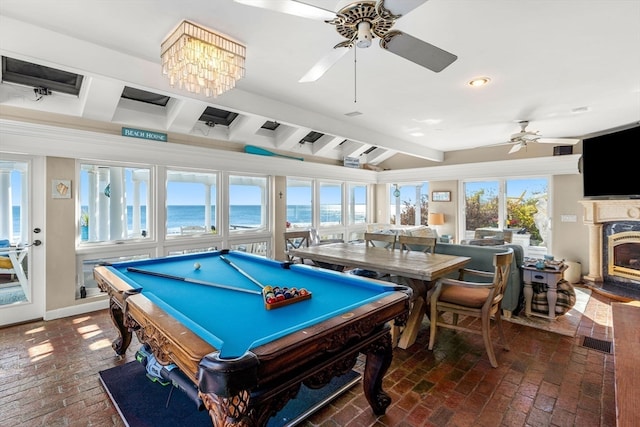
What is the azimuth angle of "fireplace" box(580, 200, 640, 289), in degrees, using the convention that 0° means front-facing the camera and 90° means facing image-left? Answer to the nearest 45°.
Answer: approximately 45°

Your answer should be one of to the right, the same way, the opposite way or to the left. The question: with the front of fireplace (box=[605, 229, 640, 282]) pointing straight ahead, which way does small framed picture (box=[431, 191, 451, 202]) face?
to the left

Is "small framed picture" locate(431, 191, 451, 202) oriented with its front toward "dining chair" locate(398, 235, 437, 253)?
yes

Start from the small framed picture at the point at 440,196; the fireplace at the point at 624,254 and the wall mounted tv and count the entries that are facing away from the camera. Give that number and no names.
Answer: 0

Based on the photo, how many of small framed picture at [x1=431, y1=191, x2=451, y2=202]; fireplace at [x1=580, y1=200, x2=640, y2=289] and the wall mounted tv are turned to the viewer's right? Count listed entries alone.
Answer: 0

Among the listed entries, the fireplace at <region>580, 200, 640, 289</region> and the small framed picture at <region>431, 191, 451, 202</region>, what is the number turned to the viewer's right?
0

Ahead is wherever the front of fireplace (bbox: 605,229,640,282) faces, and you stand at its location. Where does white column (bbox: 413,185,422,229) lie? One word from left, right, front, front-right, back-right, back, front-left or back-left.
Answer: front-right

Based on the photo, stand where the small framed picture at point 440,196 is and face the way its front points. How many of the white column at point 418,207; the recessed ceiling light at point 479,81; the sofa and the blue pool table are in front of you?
3

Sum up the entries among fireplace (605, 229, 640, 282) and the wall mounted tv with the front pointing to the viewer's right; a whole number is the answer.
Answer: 0

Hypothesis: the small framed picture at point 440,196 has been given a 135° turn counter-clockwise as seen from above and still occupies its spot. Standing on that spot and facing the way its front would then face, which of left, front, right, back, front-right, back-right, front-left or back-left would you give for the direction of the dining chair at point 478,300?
back-right

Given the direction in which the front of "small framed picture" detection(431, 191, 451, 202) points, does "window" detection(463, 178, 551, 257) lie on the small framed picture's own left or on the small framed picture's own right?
on the small framed picture's own left

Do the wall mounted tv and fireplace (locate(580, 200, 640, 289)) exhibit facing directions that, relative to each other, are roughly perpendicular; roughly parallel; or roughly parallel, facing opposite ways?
roughly parallel

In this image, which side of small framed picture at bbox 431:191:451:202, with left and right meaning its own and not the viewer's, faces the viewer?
front

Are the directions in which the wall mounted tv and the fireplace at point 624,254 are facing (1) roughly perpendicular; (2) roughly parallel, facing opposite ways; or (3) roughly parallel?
roughly parallel

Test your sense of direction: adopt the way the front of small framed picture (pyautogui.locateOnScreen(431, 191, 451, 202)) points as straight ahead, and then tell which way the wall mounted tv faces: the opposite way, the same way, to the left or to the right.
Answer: to the right

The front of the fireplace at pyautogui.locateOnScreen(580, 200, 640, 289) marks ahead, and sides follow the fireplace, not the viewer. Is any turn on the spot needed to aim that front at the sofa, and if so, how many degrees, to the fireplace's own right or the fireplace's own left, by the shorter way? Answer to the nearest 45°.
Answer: approximately 45° to the fireplace's own left

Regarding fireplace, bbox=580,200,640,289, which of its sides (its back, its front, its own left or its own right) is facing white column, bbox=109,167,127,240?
front

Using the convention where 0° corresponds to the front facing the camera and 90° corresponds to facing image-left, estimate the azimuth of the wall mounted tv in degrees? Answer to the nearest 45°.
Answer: approximately 45°
